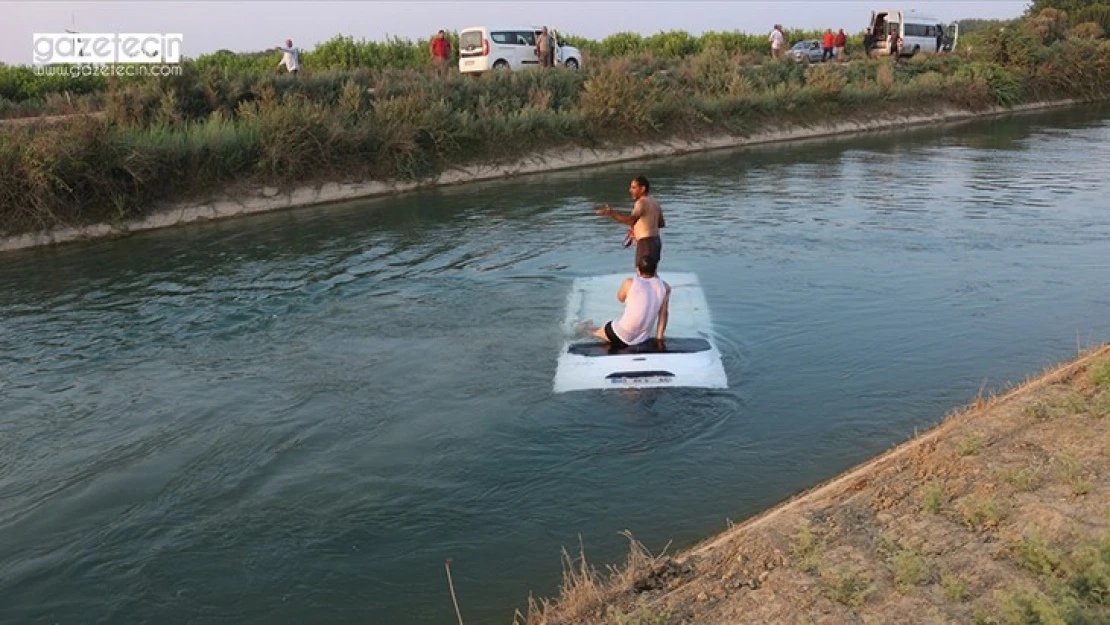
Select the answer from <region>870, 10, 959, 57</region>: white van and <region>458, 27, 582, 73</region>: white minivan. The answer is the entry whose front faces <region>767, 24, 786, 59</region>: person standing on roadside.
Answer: the white minivan

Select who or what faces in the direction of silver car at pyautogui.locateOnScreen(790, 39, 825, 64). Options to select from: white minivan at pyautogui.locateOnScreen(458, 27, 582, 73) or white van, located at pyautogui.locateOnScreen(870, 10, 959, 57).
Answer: the white minivan

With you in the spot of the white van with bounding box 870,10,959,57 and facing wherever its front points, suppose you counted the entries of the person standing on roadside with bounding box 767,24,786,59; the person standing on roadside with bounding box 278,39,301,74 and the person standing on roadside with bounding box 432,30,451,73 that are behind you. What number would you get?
3

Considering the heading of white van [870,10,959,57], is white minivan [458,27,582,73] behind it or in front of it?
behind

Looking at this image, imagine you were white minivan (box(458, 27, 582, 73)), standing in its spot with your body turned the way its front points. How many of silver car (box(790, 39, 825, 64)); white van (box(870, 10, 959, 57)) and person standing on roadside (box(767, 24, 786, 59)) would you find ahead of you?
3

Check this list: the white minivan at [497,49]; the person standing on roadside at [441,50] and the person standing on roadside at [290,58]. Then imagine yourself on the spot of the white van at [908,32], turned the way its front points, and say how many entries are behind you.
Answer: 3

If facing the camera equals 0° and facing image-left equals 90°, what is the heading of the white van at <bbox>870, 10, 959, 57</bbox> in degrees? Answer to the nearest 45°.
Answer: approximately 225°

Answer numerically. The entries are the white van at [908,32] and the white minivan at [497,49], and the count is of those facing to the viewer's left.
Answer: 0

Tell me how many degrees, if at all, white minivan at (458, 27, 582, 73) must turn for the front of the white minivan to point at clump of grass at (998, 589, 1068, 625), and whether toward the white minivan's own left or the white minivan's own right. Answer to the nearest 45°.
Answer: approximately 135° to the white minivan's own right

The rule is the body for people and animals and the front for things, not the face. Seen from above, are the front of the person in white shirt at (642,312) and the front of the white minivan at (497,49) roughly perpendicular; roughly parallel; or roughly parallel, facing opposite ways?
roughly perpendicular

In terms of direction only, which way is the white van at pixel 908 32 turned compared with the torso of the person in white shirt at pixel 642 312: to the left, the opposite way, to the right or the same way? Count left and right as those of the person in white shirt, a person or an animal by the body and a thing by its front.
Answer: to the right

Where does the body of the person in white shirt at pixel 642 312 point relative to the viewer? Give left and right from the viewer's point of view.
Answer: facing away from the viewer and to the left of the viewer

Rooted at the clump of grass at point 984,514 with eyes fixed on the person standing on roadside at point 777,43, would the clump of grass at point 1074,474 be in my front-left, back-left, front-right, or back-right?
front-right

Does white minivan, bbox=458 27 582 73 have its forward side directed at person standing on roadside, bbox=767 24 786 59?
yes

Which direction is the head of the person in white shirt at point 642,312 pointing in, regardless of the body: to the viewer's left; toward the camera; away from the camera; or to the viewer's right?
away from the camera

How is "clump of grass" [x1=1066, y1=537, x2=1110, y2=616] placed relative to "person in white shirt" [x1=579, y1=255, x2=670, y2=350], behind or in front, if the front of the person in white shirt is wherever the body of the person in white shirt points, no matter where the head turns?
behind

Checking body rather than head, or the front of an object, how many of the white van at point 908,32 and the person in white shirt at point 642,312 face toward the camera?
0

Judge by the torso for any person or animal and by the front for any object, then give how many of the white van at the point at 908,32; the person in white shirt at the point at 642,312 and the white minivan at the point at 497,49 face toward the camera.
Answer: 0
